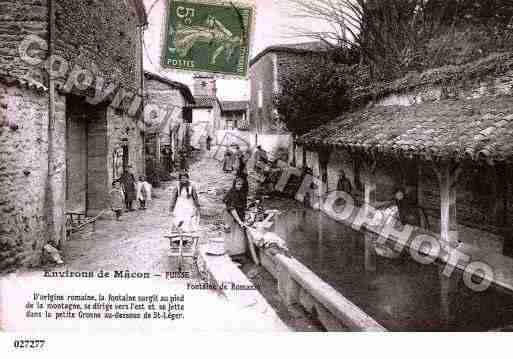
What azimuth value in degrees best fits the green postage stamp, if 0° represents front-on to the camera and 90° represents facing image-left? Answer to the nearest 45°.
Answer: approximately 0°
